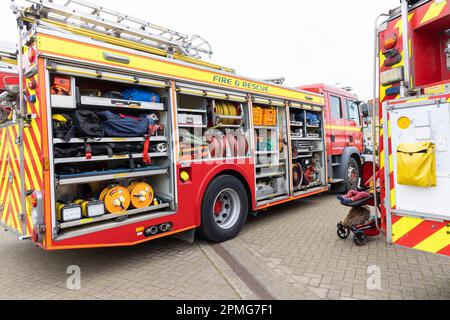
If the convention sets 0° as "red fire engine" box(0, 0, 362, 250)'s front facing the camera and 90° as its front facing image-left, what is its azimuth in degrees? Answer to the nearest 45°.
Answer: approximately 225°

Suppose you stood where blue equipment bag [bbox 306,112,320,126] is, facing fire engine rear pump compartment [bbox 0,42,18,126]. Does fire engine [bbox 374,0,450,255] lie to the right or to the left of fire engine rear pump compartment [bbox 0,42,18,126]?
left

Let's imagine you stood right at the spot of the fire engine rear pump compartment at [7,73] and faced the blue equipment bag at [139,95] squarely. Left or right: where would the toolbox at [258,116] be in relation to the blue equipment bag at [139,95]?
left
